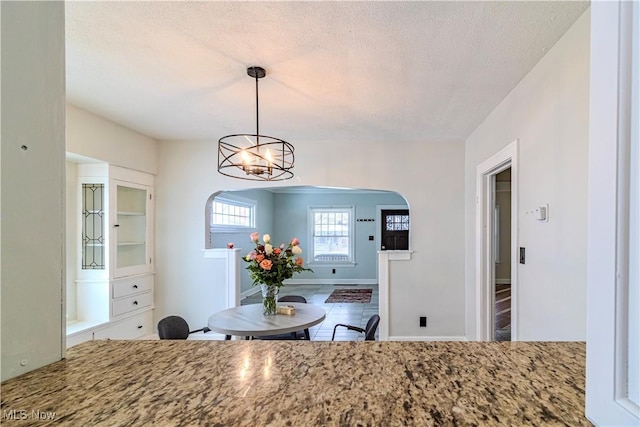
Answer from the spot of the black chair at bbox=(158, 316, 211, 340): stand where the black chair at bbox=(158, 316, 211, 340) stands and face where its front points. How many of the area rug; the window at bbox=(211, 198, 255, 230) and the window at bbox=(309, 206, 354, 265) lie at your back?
0

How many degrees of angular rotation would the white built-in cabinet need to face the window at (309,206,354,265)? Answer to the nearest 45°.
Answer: approximately 90° to its left

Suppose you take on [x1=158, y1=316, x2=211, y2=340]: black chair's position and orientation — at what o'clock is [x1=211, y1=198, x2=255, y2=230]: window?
The window is roughly at 11 o'clock from the black chair.

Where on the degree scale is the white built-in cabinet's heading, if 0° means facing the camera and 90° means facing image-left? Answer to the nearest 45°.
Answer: approximately 315°

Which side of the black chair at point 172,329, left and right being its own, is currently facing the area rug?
front

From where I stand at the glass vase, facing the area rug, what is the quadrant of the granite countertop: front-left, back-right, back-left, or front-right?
back-right

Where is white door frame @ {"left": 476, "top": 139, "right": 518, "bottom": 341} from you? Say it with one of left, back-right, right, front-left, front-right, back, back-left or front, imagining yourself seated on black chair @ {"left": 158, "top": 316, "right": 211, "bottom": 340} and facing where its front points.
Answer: front-right

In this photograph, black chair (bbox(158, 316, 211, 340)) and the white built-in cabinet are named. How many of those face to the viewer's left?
0

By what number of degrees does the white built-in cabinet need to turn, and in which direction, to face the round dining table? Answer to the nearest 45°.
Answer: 0° — it already faces it

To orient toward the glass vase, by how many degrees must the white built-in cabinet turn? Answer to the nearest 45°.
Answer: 0° — it already faces it

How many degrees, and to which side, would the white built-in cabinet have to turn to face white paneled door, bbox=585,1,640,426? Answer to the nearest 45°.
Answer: approximately 45° to its right

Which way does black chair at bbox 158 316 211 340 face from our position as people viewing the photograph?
facing away from the viewer and to the right of the viewer

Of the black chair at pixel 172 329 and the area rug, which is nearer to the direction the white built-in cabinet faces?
the black chair

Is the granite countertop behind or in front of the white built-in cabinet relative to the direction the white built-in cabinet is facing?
in front
